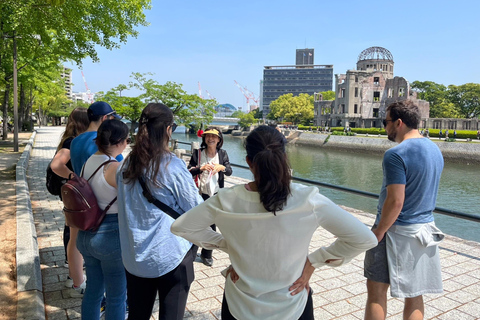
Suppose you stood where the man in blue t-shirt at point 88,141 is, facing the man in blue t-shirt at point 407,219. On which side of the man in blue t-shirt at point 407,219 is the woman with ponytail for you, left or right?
right

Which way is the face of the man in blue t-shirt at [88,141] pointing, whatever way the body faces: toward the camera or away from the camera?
away from the camera

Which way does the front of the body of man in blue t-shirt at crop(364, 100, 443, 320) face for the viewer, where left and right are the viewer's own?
facing away from the viewer and to the left of the viewer

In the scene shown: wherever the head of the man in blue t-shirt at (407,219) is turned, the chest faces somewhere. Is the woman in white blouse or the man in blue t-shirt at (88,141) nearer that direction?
the man in blue t-shirt

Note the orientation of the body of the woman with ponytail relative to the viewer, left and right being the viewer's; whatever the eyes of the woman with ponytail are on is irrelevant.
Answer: facing away from the viewer and to the right of the viewer

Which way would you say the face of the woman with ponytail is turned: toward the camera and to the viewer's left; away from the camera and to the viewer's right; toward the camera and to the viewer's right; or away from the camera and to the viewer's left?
away from the camera and to the viewer's right

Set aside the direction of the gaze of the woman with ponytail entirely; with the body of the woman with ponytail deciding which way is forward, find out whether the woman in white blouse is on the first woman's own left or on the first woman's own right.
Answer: on the first woman's own right

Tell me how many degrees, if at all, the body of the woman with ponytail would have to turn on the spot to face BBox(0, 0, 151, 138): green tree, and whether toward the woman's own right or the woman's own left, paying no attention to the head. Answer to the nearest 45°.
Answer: approximately 45° to the woman's own left

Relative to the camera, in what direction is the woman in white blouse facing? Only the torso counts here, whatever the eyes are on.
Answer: away from the camera
